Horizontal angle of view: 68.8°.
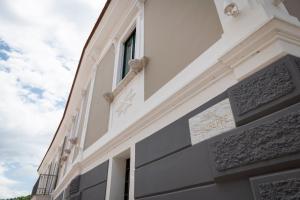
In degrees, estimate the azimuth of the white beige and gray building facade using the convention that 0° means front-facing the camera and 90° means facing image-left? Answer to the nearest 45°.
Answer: approximately 45°
